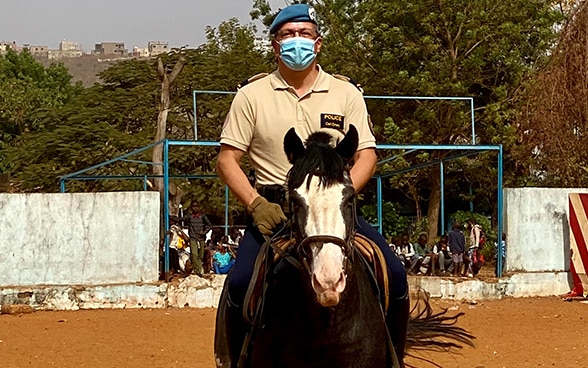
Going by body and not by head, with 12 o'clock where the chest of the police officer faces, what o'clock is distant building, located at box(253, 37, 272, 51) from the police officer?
The distant building is roughly at 6 o'clock from the police officer.

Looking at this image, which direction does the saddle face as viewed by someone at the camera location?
facing the viewer

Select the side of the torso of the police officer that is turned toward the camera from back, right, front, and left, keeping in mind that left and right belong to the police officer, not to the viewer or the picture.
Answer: front

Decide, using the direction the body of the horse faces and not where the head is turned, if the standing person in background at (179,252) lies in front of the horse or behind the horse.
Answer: behind

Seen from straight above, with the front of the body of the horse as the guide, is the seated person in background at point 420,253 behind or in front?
behind

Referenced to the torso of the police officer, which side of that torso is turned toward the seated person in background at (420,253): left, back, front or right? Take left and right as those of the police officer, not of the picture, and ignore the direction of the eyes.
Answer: back

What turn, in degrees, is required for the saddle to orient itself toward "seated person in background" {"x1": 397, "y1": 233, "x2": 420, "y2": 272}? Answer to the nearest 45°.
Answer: approximately 180°

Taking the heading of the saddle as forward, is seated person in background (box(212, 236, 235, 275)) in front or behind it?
behind

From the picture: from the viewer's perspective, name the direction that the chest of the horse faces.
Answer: toward the camera

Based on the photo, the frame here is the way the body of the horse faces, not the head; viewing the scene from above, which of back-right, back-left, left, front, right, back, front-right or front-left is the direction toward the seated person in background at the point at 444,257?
back
